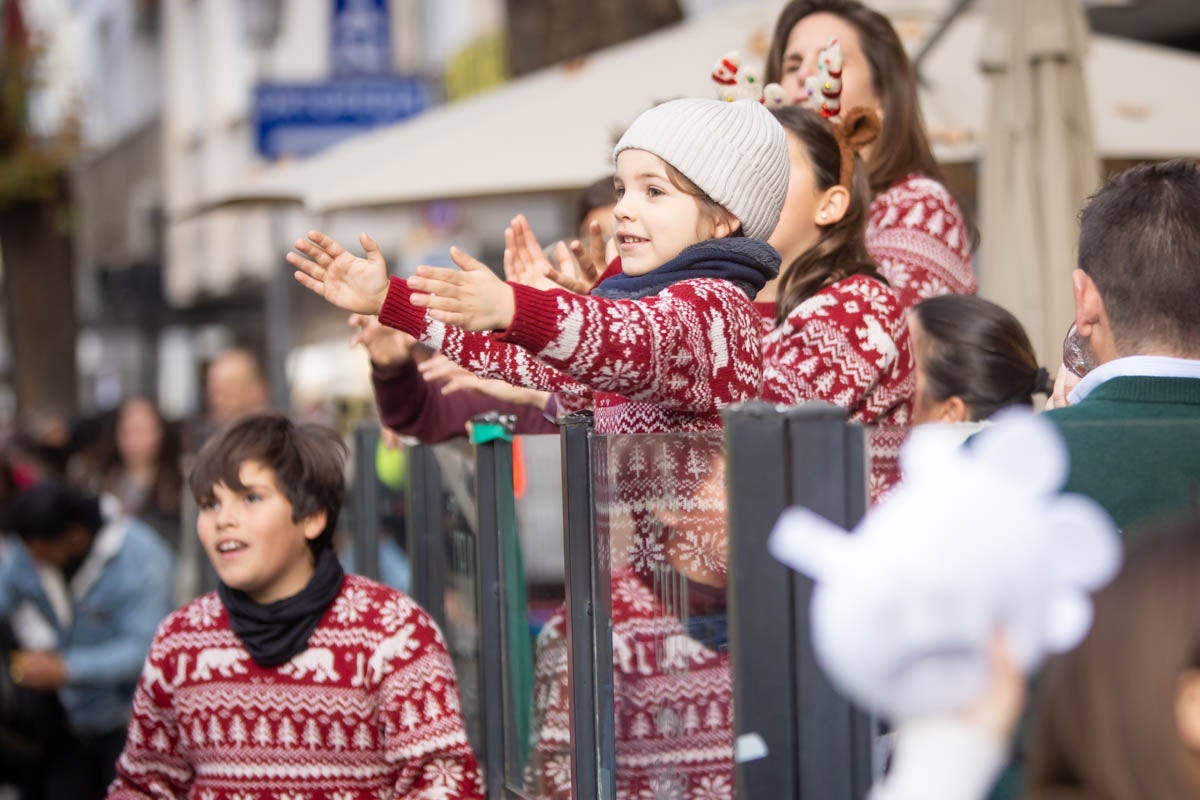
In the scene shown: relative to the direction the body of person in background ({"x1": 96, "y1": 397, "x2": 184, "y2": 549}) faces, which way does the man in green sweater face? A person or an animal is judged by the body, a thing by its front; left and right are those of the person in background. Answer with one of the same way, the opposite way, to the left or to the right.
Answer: the opposite way

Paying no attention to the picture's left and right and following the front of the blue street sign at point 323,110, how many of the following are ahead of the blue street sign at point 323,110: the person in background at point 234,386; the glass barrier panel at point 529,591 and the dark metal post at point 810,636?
3

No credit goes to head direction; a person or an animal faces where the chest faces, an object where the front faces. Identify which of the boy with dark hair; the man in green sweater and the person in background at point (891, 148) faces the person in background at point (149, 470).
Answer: the man in green sweater

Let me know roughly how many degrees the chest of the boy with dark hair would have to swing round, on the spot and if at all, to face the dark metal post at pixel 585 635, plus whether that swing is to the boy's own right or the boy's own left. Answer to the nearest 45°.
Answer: approximately 90° to the boy's own left

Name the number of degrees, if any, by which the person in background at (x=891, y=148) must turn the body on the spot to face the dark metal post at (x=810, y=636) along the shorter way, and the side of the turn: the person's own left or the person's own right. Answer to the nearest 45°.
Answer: approximately 45° to the person's own left

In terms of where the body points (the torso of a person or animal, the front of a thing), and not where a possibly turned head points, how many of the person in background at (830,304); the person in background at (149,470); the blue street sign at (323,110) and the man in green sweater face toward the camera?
2

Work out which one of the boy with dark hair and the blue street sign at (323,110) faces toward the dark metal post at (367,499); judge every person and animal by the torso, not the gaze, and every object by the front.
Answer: the blue street sign

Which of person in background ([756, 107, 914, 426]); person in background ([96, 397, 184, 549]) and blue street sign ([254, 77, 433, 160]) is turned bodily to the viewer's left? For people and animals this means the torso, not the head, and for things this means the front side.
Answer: person in background ([756, 107, 914, 426])

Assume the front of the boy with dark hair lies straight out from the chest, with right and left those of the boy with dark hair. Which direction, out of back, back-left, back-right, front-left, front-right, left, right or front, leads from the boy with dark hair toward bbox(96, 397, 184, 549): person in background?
back-right

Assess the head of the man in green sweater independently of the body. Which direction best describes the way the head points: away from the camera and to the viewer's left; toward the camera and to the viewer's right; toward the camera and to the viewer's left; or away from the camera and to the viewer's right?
away from the camera and to the viewer's left

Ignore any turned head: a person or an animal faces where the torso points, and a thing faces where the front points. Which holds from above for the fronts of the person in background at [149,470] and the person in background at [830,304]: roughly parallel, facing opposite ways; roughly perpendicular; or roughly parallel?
roughly perpendicular

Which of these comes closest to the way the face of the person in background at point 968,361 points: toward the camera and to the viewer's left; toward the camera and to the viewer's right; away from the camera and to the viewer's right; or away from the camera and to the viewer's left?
away from the camera and to the viewer's left

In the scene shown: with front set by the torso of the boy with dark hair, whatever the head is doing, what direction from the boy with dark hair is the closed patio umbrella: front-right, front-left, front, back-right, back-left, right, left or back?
back
